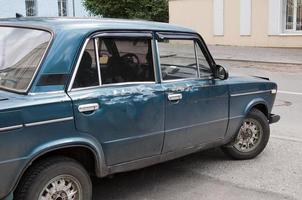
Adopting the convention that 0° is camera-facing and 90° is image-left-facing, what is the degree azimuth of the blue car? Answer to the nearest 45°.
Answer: approximately 225°
